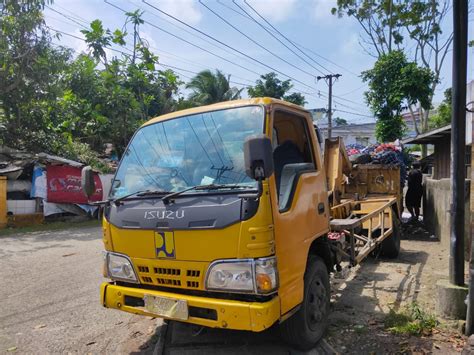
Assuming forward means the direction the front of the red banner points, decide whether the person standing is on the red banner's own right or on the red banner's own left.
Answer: on the red banner's own left

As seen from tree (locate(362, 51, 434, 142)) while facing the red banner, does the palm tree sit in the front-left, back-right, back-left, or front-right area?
front-right

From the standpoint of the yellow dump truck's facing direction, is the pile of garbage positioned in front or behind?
behind

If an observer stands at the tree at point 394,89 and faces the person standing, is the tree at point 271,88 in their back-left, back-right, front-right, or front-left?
back-right

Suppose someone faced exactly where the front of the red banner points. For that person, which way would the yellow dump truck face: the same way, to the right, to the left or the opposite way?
to the right

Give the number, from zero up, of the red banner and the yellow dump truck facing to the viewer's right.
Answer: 0

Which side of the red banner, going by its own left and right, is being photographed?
front

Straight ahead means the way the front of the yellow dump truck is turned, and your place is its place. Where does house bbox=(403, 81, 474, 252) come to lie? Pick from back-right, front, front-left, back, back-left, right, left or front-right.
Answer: back

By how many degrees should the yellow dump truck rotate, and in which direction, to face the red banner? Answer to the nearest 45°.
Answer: approximately 90° to its right

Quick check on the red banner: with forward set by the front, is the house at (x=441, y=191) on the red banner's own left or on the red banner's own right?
on the red banner's own left
